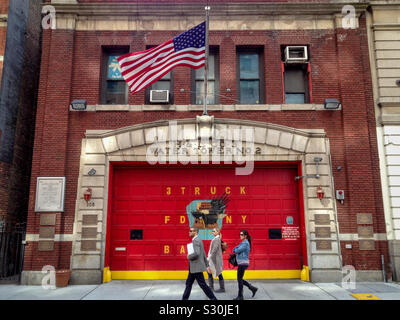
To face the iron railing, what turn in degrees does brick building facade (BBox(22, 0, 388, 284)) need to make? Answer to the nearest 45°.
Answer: approximately 90° to its right

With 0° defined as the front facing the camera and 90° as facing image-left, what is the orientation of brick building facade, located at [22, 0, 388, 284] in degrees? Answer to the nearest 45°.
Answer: approximately 0°
